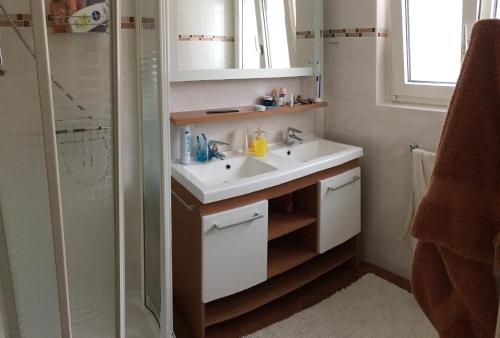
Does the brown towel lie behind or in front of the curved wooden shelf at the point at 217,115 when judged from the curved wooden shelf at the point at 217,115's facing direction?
in front

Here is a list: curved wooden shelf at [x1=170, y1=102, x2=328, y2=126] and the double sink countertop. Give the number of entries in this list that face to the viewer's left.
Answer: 0

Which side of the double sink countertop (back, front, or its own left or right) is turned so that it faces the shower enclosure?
right

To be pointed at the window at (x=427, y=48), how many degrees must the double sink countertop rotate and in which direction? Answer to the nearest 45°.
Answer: approximately 45° to its left

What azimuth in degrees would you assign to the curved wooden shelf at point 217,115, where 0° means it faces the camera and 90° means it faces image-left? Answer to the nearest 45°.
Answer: approximately 315°

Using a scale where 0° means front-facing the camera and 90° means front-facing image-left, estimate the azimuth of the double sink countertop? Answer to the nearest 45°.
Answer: approximately 315°

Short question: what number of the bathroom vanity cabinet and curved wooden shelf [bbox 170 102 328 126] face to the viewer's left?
0
